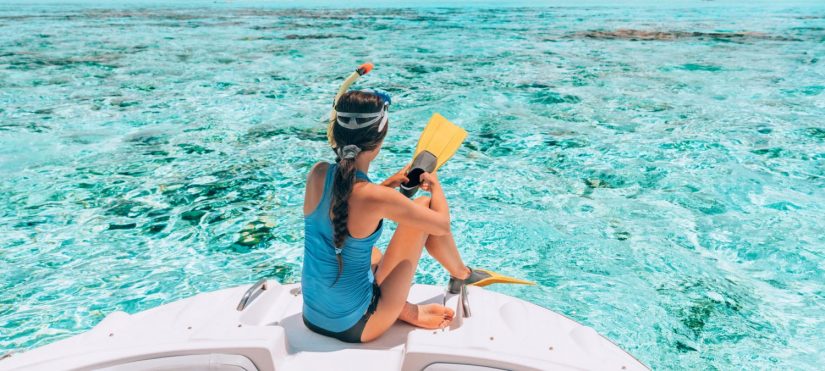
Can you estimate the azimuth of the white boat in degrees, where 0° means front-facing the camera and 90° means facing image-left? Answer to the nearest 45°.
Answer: approximately 180°

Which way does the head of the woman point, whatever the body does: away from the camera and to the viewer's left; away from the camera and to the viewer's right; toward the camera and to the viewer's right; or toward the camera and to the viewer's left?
away from the camera and to the viewer's right

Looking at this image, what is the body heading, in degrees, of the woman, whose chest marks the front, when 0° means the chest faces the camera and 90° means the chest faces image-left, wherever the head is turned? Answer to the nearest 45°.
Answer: approximately 225°
